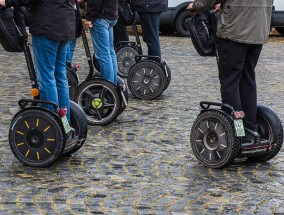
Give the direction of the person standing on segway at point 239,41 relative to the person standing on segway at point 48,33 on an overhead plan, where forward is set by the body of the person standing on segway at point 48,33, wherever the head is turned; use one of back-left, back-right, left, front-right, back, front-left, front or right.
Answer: back-right

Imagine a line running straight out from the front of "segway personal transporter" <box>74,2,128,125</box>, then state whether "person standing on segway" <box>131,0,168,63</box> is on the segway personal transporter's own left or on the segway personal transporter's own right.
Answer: on the segway personal transporter's own right

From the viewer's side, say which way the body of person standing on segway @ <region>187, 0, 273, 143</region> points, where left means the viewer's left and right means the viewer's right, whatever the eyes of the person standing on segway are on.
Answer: facing away from the viewer and to the left of the viewer

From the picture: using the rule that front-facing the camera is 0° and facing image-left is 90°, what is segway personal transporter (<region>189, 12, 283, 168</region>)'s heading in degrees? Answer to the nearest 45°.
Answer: approximately 135°

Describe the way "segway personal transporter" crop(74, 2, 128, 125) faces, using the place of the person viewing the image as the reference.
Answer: facing to the left of the viewer

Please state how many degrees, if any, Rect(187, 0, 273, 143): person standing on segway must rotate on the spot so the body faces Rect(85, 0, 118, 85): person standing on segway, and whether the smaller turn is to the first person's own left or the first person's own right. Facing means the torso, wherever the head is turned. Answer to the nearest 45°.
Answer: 0° — they already face them

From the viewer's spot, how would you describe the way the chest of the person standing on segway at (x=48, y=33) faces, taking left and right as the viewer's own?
facing away from the viewer and to the left of the viewer
